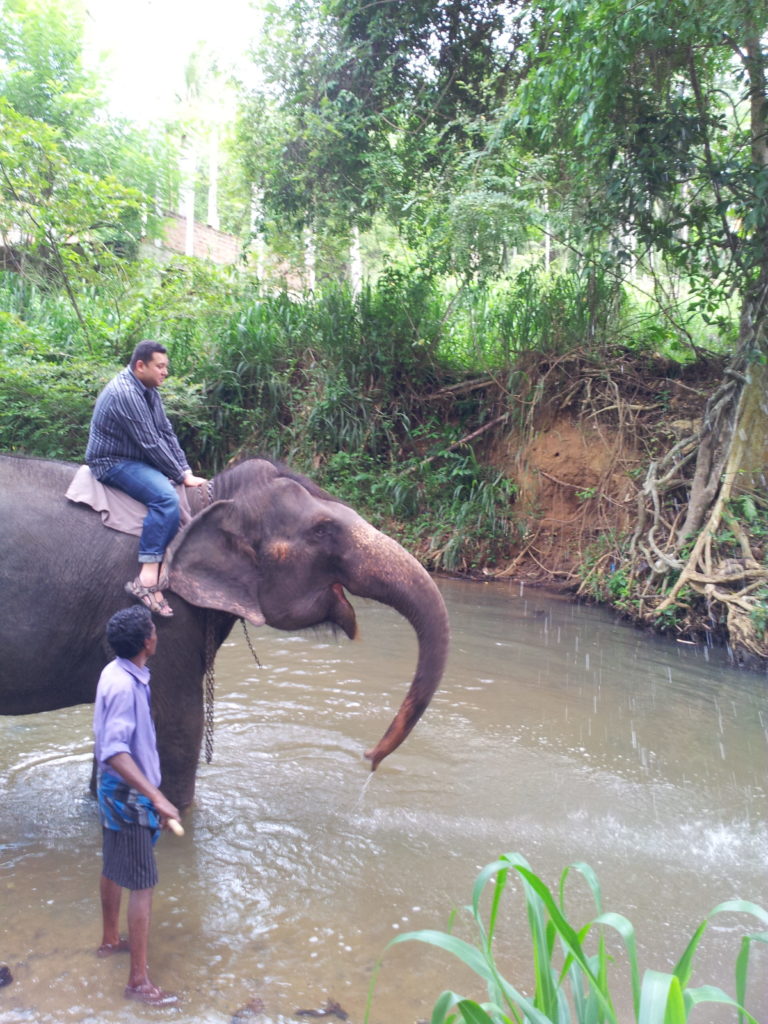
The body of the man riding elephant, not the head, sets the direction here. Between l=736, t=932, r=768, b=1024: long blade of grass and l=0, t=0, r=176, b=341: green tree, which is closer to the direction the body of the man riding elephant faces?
the long blade of grass

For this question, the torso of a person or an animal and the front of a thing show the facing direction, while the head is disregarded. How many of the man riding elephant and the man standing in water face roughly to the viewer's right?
2

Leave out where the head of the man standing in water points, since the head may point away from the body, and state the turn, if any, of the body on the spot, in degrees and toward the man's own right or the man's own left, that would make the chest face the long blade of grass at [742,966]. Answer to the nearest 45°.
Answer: approximately 45° to the man's own right

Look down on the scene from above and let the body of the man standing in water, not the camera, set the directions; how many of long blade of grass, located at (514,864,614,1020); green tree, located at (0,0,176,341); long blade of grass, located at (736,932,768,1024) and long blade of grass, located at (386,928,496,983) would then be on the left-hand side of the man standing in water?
1

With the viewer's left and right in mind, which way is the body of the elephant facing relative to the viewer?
facing to the right of the viewer

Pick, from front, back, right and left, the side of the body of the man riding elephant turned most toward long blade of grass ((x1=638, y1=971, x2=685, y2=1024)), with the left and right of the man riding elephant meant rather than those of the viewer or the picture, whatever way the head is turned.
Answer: right

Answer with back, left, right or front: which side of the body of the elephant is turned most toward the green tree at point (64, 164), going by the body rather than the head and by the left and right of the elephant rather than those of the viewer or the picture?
left

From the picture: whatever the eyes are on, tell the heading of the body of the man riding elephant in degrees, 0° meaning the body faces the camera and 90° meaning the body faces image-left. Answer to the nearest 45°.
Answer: approximately 270°

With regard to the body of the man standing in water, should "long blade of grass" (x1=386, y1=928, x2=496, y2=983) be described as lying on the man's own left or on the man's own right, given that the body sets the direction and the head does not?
on the man's own right

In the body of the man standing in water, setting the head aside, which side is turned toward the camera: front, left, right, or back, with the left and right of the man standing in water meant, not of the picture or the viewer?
right

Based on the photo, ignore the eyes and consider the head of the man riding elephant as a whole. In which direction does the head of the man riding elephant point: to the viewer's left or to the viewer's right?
to the viewer's right
